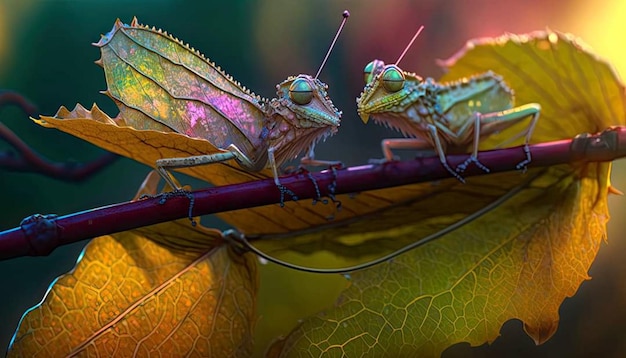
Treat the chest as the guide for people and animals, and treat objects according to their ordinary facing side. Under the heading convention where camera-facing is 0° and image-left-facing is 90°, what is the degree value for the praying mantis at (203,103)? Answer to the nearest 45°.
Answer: approximately 270°

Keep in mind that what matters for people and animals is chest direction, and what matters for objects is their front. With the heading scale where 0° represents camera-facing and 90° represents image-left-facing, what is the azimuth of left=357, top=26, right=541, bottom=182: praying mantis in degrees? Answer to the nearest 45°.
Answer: approximately 45°

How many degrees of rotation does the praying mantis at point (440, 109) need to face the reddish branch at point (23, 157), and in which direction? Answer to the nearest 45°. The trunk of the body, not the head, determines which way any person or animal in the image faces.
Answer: approximately 45° to its right

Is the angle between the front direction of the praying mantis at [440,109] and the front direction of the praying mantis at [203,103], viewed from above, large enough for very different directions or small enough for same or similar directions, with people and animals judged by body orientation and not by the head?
very different directions

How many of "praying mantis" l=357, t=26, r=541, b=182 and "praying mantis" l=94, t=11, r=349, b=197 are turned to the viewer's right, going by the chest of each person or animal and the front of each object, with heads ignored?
1
